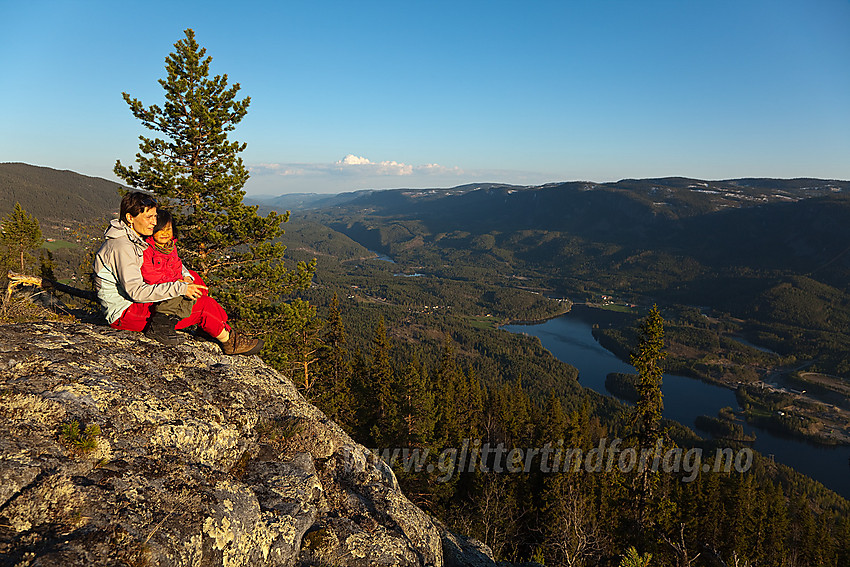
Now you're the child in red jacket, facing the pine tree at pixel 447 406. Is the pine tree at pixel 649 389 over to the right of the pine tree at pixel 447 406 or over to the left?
right

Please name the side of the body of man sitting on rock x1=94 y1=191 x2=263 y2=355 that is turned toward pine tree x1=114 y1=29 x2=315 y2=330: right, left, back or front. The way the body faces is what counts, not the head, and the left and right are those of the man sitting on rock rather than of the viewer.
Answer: left

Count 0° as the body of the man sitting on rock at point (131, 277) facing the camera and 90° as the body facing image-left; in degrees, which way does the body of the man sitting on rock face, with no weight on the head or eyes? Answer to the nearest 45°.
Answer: approximately 270°
